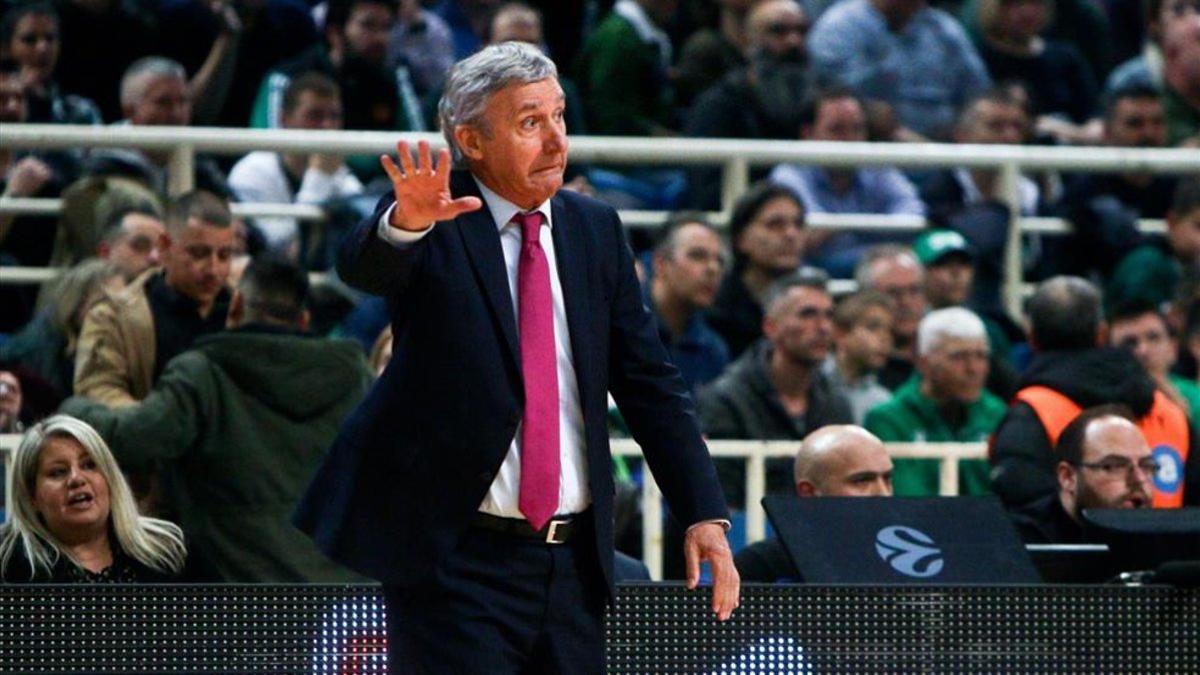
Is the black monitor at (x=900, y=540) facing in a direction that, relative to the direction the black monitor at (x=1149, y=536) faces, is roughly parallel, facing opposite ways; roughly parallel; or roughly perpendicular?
roughly parallel

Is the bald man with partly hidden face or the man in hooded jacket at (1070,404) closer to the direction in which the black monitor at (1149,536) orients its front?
the man in hooded jacket

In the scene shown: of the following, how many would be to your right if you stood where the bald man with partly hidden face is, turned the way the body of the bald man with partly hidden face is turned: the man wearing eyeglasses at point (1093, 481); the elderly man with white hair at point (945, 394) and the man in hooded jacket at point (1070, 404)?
0

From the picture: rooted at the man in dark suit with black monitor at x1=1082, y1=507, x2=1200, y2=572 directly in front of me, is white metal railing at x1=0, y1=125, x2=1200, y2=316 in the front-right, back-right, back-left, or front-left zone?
front-left

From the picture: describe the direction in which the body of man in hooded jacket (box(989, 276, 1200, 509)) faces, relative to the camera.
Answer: away from the camera

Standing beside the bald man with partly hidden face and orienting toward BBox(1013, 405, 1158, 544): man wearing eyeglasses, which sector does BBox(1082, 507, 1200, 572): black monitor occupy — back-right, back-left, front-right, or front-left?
front-right

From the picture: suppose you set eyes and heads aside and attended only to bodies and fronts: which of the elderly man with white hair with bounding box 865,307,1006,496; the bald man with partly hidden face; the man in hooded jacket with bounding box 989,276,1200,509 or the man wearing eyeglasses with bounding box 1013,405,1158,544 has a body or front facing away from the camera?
the man in hooded jacket

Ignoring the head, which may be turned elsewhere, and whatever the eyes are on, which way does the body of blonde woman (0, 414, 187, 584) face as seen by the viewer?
toward the camera

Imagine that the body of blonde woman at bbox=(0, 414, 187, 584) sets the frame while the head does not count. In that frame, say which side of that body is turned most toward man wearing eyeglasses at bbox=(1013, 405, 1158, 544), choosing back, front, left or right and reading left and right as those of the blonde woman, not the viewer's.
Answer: left

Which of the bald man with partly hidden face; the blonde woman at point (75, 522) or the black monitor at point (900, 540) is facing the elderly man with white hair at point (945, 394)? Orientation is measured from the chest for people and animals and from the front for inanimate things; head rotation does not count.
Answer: the black monitor

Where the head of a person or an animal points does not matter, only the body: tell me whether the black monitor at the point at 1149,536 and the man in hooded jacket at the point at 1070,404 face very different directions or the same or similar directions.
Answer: same or similar directions

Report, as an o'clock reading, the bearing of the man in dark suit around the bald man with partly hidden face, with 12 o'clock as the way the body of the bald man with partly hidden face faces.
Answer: The man in dark suit is roughly at 2 o'clock from the bald man with partly hidden face.

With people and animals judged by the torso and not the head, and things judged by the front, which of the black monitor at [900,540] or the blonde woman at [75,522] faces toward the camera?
the blonde woman

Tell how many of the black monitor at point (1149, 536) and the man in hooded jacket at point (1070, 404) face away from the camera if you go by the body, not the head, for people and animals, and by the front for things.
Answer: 2

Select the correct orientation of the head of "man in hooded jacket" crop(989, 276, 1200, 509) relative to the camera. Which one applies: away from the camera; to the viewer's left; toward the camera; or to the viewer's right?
away from the camera

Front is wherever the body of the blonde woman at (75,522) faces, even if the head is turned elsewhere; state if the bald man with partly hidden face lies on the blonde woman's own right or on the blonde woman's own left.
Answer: on the blonde woman's own left

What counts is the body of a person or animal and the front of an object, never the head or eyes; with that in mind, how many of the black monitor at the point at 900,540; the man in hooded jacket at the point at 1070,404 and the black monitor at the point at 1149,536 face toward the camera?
0

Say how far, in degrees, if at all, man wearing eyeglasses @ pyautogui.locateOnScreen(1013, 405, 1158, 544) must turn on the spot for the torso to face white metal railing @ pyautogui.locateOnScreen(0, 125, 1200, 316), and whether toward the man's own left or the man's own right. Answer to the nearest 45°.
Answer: approximately 180°

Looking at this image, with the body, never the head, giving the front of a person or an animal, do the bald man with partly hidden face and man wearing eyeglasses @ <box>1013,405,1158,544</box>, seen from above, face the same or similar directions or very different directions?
same or similar directions

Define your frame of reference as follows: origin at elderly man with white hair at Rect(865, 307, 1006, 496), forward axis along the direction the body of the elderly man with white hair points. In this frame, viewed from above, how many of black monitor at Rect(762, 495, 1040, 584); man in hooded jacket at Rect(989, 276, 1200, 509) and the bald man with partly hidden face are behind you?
0
